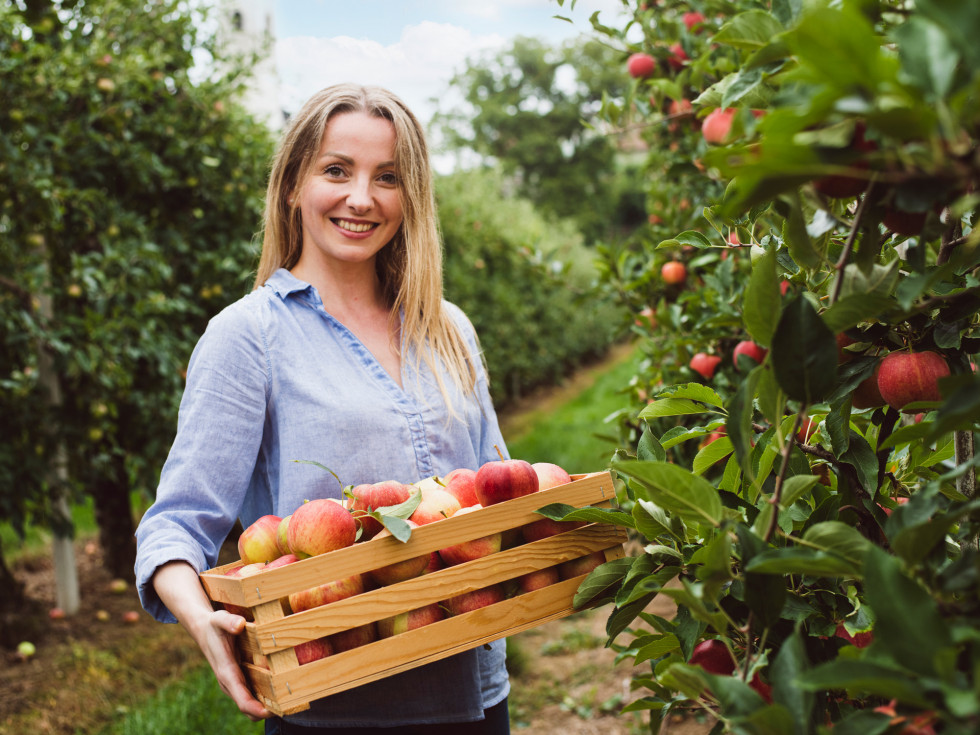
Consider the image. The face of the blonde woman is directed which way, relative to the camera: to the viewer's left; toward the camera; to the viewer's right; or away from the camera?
toward the camera

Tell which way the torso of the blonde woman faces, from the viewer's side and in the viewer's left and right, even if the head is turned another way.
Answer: facing the viewer and to the right of the viewer

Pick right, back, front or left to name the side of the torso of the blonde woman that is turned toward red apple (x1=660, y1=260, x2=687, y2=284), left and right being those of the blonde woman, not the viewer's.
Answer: left

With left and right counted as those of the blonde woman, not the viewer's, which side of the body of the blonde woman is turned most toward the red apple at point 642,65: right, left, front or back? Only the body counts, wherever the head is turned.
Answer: left
